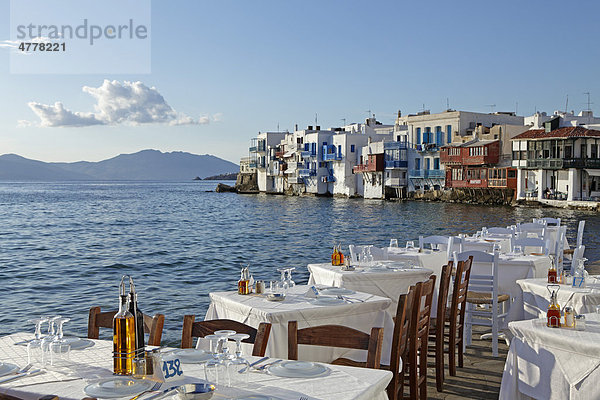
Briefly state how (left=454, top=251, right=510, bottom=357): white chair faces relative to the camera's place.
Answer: facing away from the viewer and to the right of the viewer

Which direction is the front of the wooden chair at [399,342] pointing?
to the viewer's left

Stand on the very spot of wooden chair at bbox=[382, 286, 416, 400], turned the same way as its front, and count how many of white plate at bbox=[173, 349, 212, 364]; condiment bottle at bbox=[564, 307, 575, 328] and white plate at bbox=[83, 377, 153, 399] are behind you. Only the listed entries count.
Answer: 1

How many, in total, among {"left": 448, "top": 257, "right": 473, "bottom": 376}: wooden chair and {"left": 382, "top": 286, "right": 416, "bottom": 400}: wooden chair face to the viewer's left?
2

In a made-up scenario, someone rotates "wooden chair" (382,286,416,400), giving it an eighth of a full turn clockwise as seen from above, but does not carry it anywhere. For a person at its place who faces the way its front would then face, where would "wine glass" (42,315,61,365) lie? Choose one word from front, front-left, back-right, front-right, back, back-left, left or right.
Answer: left

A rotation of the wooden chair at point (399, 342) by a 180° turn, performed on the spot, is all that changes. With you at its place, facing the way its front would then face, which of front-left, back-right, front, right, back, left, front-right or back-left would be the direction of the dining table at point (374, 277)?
left

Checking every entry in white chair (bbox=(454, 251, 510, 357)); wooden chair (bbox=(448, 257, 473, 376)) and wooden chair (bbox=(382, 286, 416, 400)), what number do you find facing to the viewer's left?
2

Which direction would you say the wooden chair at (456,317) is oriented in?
to the viewer's left

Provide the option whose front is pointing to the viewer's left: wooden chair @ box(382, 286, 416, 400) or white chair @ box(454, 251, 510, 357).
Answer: the wooden chair

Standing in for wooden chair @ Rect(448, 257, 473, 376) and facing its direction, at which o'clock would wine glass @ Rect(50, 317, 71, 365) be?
The wine glass is roughly at 10 o'clock from the wooden chair.

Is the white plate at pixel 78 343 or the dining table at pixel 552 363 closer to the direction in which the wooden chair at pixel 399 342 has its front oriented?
the white plate

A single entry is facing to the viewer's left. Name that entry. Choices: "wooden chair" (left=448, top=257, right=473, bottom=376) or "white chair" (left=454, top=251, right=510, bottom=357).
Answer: the wooden chair

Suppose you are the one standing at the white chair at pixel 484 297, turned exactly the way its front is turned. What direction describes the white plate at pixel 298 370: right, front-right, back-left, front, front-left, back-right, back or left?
back-right

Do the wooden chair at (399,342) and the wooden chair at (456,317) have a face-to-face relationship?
no

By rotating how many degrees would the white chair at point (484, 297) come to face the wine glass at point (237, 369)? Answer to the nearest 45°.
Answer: approximately 135° to its right

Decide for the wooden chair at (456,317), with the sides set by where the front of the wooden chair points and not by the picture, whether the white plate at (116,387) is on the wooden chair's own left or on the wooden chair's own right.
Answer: on the wooden chair's own left

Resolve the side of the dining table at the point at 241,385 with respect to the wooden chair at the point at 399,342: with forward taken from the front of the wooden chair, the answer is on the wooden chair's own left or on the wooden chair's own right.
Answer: on the wooden chair's own left

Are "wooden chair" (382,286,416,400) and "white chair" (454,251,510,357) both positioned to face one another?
no

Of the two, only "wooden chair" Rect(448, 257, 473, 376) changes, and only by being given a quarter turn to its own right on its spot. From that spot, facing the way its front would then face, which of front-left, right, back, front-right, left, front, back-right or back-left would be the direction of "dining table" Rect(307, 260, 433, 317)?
front-left
